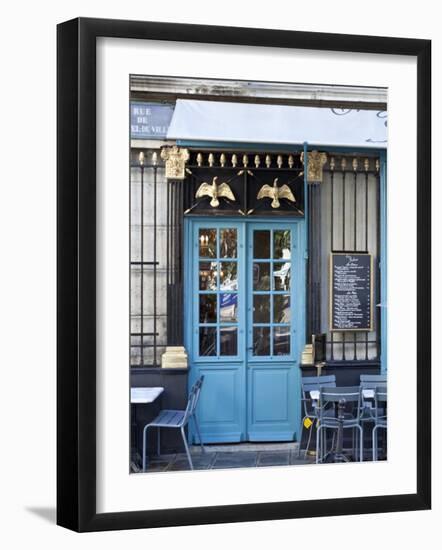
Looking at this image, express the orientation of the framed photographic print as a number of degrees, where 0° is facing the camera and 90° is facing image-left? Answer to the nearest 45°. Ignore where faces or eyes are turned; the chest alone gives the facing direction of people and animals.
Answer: approximately 315°
